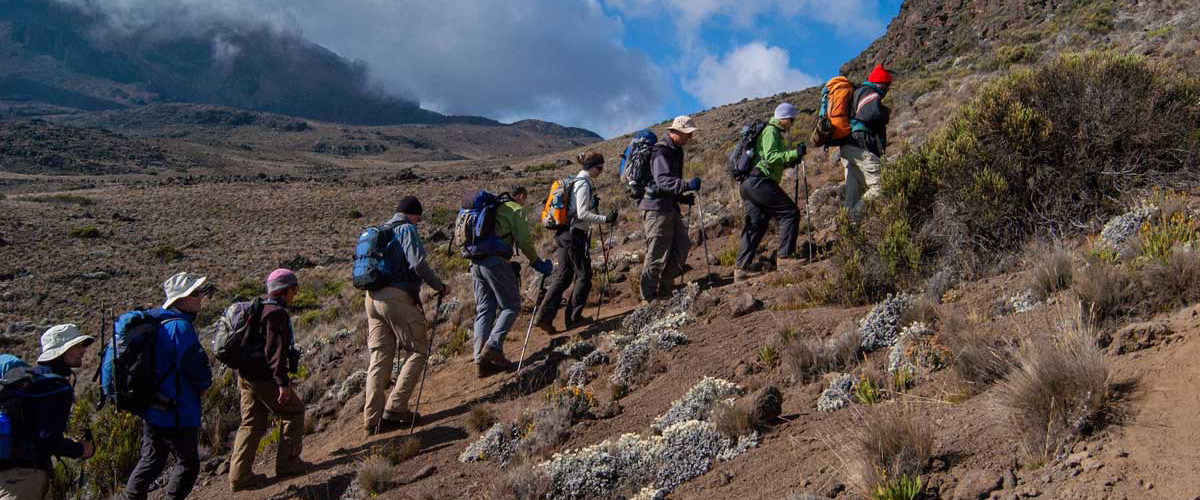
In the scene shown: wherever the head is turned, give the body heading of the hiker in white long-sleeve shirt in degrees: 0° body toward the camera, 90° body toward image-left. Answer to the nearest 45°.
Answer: approximately 270°

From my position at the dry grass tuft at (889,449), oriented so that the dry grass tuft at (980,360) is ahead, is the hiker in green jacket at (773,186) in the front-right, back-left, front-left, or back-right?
front-left

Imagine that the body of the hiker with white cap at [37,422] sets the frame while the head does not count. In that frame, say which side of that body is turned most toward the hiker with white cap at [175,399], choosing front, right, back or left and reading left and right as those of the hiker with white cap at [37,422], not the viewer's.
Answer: front

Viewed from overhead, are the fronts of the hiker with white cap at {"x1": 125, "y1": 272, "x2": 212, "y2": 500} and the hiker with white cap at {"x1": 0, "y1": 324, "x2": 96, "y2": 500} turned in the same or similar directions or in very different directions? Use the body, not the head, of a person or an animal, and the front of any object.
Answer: same or similar directions

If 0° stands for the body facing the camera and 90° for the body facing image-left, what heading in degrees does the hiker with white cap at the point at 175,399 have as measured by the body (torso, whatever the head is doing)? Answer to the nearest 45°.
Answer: approximately 270°

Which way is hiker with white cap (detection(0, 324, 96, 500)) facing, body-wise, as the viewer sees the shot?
to the viewer's right

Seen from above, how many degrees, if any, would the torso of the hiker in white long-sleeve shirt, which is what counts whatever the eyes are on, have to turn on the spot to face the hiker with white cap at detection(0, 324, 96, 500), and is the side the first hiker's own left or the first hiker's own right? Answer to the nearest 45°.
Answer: approximately 135° to the first hiker's own right

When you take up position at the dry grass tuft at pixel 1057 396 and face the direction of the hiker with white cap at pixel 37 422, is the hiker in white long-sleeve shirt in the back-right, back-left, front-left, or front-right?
front-right

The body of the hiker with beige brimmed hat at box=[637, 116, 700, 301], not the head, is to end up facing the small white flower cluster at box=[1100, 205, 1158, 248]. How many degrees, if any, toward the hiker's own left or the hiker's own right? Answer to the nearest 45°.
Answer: approximately 45° to the hiker's own right

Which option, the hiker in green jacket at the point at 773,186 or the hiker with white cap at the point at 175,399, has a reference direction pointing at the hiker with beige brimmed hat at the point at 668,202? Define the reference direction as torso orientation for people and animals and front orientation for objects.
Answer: the hiker with white cap at the point at 175,399

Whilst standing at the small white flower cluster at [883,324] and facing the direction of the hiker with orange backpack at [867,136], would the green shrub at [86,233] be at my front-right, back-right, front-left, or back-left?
front-left

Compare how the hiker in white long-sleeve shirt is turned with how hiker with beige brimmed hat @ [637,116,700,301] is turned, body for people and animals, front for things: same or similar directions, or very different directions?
same or similar directions

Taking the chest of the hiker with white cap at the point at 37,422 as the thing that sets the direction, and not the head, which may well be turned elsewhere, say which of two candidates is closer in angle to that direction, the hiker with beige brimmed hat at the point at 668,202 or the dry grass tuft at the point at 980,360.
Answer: the hiker with beige brimmed hat

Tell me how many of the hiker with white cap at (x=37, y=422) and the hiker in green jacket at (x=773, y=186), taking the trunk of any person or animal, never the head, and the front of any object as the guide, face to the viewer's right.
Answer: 2

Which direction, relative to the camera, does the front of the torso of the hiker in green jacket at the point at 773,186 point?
to the viewer's right

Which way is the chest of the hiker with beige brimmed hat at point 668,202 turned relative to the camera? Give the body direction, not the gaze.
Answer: to the viewer's right
